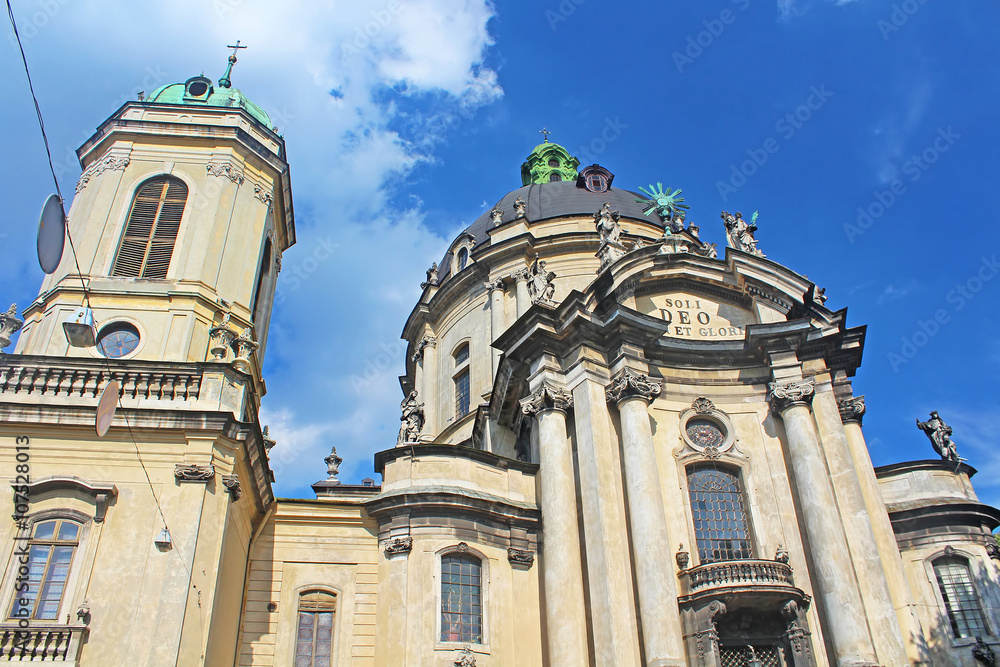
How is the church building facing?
toward the camera
